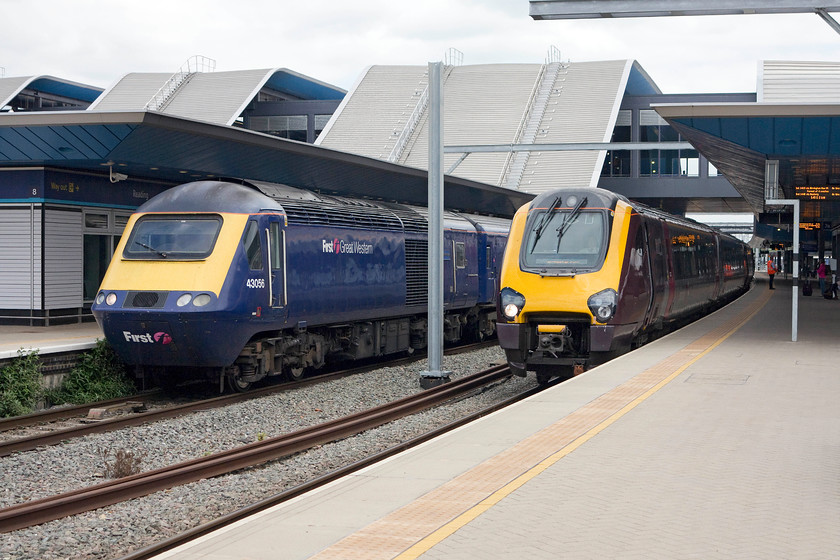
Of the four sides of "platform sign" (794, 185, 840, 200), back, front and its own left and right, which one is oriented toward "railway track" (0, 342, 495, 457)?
front

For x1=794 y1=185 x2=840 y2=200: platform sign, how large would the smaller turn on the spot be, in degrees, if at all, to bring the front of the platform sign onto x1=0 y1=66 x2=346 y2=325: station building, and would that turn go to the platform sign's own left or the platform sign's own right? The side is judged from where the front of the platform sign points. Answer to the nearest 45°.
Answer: approximately 45° to the platform sign's own right

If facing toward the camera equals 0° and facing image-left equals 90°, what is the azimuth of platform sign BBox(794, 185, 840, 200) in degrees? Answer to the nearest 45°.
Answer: approximately 0°

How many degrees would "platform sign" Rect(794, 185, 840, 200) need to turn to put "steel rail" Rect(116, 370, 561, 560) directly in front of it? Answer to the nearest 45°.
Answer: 0° — it already faces it

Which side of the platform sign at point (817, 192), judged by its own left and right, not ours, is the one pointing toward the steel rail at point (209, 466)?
front
